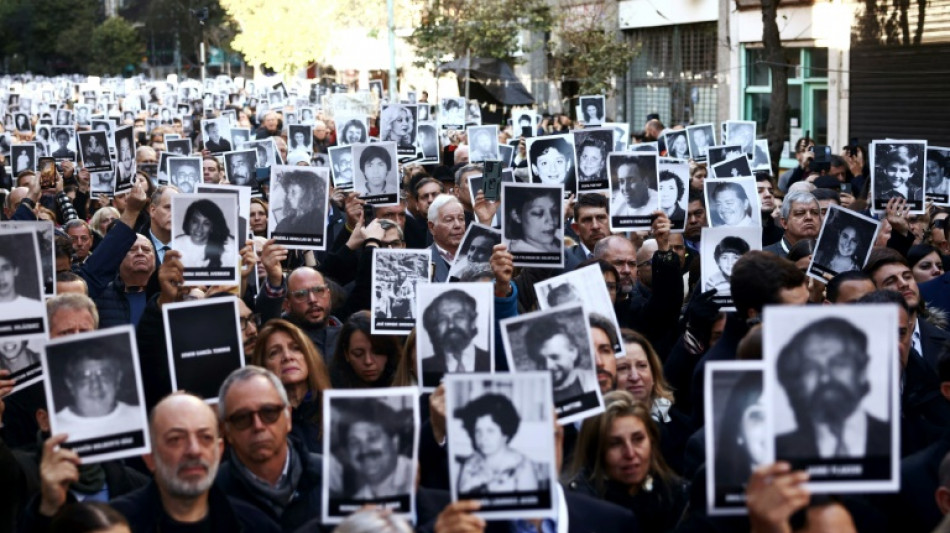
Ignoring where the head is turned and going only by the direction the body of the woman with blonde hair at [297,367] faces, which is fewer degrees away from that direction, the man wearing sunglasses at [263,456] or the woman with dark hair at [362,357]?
the man wearing sunglasses

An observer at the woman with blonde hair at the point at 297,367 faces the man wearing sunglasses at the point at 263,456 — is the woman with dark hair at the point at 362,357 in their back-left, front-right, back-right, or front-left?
back-left

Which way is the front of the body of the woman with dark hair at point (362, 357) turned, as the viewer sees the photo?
toward the camera

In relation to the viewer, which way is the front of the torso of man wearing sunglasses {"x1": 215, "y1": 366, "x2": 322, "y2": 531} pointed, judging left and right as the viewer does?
facing the viewer

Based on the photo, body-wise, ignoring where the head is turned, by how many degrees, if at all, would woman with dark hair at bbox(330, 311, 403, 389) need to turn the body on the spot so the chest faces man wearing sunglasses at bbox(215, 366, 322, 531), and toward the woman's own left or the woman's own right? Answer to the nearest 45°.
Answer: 0° — they already face them

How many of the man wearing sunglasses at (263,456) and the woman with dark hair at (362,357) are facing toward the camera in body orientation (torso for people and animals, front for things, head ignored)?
2

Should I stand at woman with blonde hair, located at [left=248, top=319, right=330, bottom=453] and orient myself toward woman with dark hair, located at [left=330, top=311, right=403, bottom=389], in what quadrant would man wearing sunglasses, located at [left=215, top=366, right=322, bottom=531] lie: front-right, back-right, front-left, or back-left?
back-right

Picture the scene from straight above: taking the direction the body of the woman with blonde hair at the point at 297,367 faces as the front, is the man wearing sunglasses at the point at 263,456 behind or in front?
in front

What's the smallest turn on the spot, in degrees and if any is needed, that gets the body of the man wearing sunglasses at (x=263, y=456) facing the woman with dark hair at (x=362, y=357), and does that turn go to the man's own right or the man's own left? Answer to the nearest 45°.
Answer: approximately 180°

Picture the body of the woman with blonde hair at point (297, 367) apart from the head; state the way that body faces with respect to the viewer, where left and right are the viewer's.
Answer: facing the viewer and to the left of the viewer

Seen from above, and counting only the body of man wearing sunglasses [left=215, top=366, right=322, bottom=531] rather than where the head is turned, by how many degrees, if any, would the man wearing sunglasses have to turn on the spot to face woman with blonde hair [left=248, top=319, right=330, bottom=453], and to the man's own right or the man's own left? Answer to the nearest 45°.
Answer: approximately 180°
